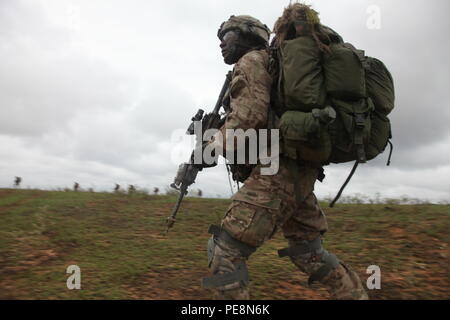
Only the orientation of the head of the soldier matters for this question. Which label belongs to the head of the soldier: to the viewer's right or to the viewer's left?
to the viewer's left

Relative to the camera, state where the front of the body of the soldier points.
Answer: to the viewer's left
